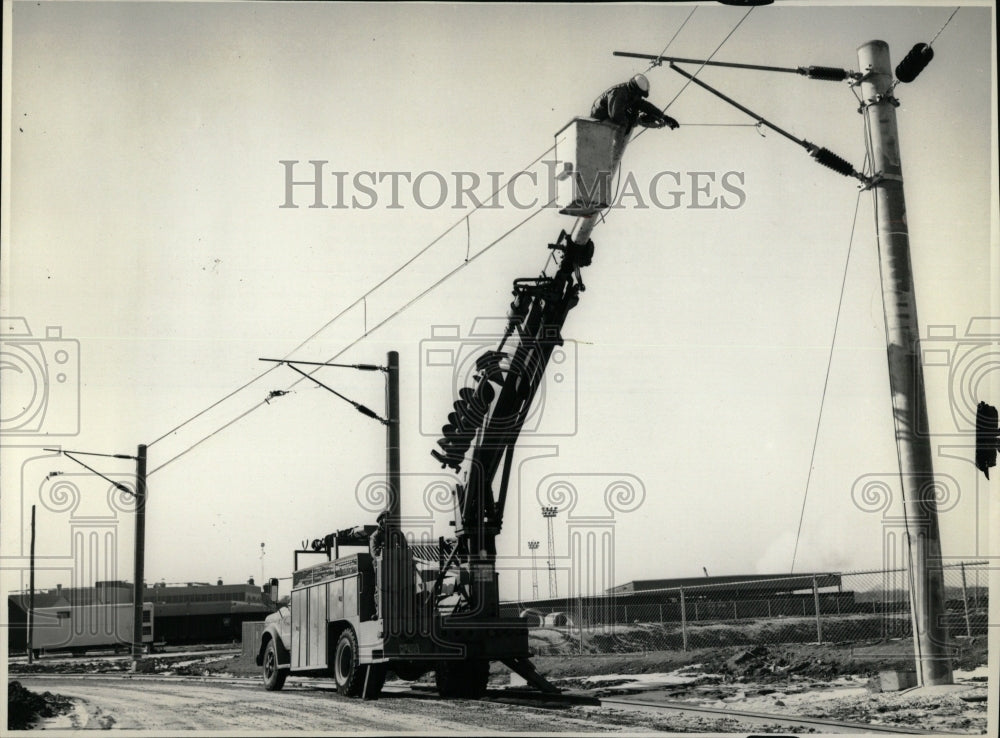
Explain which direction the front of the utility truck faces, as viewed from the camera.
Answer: facing away from the viewer and to the left of the viewer

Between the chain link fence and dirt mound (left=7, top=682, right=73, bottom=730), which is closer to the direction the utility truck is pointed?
the dirt mound

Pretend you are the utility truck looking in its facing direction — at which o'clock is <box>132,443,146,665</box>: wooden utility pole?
The wooden utility pole is roughly at 12 o'clock from the utility truck.

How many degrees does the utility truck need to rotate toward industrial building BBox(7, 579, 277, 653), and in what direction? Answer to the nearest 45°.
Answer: approximately 45° to its right

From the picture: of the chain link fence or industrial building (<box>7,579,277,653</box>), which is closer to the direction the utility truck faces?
the industrial building

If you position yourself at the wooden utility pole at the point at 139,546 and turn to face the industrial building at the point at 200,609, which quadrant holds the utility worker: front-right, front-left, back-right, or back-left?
back-right

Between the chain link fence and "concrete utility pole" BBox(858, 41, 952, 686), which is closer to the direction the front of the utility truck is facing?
the chain link fence

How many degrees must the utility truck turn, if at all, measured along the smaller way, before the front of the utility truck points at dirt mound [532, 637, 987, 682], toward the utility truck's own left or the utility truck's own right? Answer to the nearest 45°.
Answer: approximately 135° to the utility truck's own right

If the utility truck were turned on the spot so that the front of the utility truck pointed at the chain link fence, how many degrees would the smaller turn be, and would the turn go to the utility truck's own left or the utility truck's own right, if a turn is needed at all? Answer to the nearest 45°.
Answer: approximately 90° to the utility truck's own right

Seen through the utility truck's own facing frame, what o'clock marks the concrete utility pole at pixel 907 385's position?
The concrete utility pole is roughly at 5 o'clock from the utility truck.
